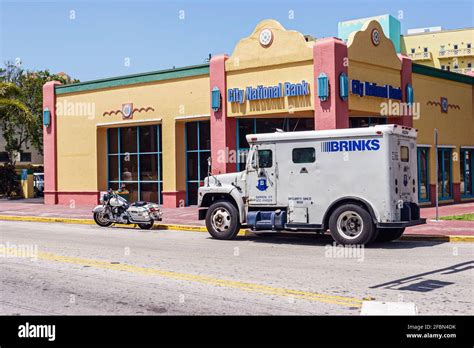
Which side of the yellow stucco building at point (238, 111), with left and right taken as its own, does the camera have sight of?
front

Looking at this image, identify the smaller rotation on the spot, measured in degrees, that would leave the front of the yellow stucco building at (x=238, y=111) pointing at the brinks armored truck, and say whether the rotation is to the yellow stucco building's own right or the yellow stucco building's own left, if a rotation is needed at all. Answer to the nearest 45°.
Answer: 0° — it already faces it

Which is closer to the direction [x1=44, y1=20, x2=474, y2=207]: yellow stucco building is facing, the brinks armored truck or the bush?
the brinks armored truck

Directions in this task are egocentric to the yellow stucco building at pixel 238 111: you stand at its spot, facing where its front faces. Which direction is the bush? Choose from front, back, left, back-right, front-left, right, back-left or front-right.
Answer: back-right

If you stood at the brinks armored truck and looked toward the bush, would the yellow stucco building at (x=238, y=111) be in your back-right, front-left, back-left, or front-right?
front-right

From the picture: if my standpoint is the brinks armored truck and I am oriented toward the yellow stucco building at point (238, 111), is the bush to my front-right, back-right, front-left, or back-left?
front-left
